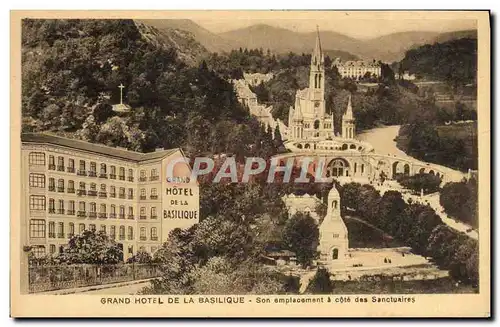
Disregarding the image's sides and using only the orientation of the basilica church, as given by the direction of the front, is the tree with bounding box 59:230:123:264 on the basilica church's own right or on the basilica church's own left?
on the basilica church's own right

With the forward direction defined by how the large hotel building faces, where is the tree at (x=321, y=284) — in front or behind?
in front

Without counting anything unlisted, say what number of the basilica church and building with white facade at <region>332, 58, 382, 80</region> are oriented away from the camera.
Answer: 0

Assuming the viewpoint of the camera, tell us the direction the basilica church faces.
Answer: facing the viewer and to the right of the viewer

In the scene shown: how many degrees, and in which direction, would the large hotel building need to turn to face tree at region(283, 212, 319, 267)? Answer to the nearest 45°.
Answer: approximately 45° to its left

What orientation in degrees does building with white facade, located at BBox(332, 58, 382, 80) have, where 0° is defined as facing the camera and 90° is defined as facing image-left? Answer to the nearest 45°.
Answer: approximately 0°
